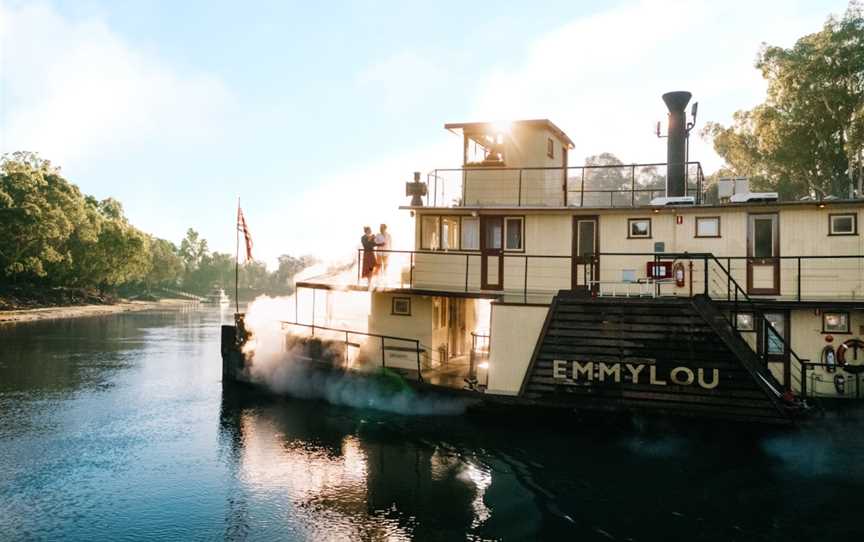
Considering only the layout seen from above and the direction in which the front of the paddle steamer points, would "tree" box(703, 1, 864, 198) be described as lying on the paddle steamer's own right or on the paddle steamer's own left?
on the paddle steamer's own right

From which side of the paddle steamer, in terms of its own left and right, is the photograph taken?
left
